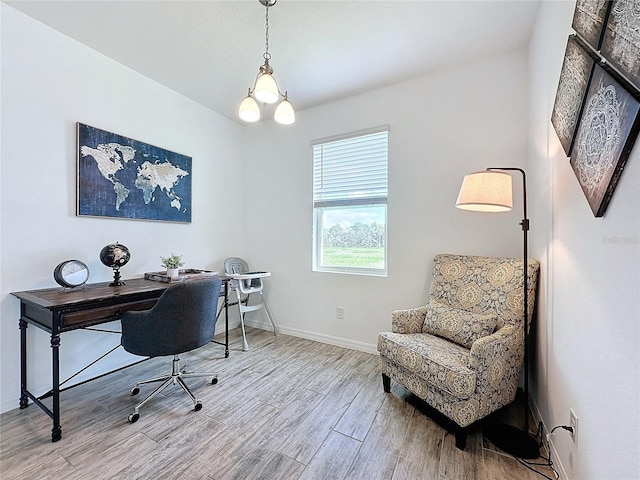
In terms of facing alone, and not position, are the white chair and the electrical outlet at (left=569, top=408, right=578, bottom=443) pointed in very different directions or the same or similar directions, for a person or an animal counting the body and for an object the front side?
very different directions

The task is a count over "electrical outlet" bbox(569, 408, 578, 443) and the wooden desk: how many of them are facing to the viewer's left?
1

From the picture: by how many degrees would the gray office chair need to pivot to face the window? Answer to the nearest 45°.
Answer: approximately 135° to its right

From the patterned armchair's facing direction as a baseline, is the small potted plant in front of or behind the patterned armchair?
in front

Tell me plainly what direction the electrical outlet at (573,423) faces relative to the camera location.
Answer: facing to the left of the viewer

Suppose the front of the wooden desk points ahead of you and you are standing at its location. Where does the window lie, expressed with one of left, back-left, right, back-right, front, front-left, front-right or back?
front-left

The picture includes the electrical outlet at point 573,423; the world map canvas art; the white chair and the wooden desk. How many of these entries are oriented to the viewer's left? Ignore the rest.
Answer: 1

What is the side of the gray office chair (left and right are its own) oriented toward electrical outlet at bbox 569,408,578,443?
back

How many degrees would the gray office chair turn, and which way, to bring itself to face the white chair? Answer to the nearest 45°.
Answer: approximately 90° to its right

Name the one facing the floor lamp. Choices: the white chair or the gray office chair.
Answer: the white chair

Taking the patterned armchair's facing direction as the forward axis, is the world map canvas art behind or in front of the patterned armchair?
in front

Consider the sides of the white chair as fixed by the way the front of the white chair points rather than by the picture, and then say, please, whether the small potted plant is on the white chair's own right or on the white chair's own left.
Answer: on the white chair's own right

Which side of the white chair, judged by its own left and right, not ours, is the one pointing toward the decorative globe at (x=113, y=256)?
right

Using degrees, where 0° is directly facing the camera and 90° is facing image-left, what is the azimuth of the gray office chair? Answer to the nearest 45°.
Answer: approximately 135°

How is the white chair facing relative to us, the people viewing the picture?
facing the viewer and to the right of the viewer

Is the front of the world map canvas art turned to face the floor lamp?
yes
